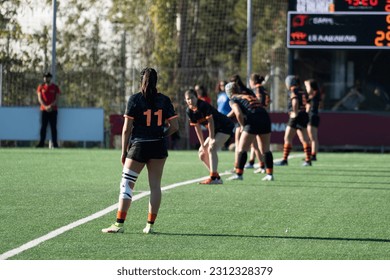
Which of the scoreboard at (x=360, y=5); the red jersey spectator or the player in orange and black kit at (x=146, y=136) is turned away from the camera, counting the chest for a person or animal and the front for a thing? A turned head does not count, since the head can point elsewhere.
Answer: the player in orange and black kit

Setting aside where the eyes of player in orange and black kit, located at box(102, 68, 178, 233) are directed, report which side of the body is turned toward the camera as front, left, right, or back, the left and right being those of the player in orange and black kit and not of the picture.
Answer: back

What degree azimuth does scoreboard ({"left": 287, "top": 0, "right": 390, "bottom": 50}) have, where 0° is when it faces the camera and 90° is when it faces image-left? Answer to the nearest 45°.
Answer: approximately 0°

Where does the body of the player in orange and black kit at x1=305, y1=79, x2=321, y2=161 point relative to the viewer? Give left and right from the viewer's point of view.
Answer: facing to the left of the viewer

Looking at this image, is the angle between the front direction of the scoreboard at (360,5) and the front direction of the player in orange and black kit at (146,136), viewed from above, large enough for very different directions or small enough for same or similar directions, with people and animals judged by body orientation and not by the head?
very different directions

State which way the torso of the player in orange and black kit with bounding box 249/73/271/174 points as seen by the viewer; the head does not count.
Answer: to the viewer's left

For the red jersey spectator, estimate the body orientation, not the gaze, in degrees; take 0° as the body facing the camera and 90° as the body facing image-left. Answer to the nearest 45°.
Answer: approximately 0°

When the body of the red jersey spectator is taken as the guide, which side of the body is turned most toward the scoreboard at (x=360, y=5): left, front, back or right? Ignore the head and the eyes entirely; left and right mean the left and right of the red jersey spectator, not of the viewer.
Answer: left

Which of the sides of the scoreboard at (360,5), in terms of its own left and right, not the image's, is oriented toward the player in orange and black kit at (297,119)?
front

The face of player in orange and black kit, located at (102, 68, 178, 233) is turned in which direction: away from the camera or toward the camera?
away from the camera

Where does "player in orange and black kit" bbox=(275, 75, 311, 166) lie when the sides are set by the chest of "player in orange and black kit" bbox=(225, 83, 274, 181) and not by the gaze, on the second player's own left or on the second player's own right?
on the second player's own right
